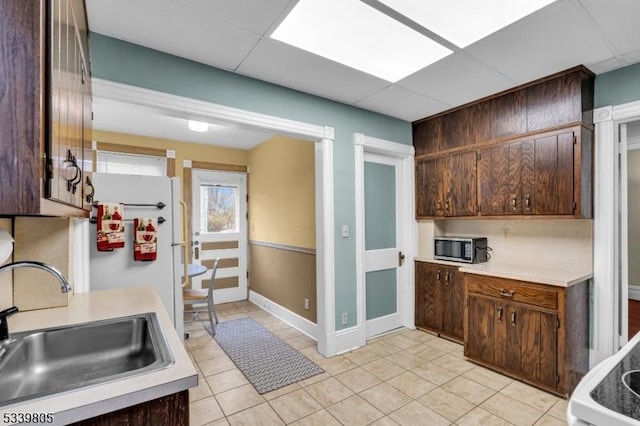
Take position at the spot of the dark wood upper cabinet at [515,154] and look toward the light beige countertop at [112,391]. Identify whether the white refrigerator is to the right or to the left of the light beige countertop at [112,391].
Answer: right

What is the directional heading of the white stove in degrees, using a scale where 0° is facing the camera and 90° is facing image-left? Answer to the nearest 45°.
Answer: approximately 45°

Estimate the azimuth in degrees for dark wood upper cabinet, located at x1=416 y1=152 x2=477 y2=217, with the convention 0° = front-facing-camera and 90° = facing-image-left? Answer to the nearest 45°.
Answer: approximately 45°

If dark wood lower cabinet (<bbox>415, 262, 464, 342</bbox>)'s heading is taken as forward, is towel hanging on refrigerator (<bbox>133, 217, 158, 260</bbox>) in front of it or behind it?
in front

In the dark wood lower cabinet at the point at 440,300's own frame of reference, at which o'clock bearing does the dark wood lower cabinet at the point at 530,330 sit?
the dark wood lower cabinet at the point at 530,330 is roughly at 9 o'clock from the dark wood lower cabinet at the point at 440,300.

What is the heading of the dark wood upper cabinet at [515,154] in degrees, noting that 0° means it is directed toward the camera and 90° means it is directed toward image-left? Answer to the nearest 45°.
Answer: approximately 45°

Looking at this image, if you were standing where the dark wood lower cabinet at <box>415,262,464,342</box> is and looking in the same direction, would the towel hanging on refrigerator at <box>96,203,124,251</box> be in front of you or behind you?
in front

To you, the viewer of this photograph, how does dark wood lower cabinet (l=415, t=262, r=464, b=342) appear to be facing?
facing the viewer and to the left of the viewer
